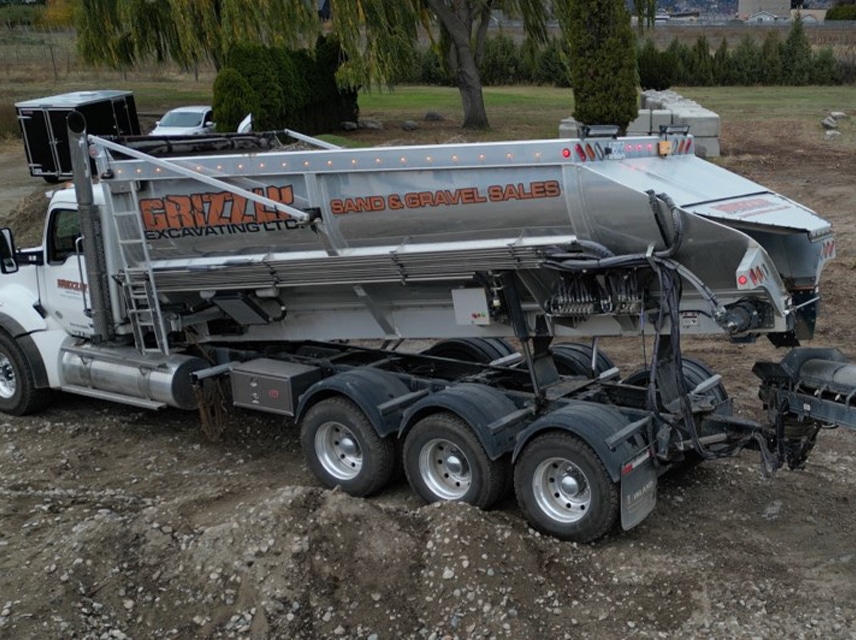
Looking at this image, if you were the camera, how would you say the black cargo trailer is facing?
facing away from the viewer and to the right of the viewer

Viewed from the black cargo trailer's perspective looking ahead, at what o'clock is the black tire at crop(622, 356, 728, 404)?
The black tire is roughly at 4 o'clock from the black cargo trailer.

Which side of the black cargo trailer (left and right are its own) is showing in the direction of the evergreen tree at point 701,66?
front

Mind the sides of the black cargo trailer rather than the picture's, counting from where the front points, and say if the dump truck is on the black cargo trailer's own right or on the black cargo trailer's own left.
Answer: on the black cargo trailer's own right

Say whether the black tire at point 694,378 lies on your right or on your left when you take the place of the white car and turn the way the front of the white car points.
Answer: on your left

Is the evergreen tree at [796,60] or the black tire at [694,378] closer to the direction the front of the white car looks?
the black tire

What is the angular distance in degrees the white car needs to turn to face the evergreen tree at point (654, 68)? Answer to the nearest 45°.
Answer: approximately 180°

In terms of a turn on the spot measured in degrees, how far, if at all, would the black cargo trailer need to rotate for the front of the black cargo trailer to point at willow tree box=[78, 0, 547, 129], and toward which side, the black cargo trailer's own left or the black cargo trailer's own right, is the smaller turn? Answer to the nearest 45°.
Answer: approximately 45° to the black cargo trailer's own right

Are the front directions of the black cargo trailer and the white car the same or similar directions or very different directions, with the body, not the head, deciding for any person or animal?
very different directions

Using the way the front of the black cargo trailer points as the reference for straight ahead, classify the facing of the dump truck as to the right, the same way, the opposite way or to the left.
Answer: to the left

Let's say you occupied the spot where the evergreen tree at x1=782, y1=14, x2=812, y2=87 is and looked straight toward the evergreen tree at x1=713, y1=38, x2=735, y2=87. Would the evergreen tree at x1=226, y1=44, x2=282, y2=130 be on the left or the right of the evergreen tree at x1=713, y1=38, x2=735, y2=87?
left

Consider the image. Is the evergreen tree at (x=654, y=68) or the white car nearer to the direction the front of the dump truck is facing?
the white car

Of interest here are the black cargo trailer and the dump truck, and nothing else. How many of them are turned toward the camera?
0
